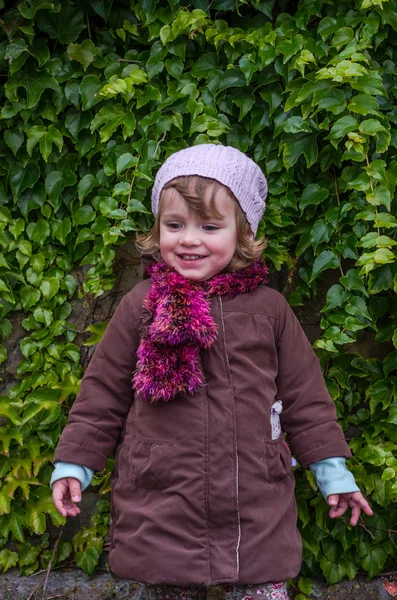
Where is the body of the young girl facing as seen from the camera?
toward the camera
